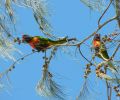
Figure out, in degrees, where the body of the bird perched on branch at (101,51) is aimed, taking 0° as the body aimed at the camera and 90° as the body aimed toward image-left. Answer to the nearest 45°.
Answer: approximately 45°

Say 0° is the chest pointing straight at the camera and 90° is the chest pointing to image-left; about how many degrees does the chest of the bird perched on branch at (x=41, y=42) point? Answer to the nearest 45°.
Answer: approximately 90°
